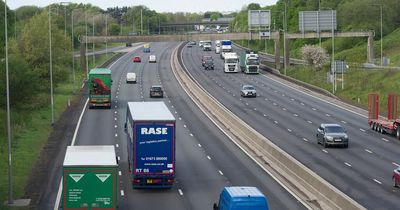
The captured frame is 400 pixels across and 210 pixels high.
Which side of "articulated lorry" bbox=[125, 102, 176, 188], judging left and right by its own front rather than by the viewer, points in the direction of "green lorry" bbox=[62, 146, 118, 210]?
back

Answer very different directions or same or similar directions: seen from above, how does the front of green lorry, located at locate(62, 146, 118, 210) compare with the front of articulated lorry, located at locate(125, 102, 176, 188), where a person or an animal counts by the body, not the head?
same or similar directions

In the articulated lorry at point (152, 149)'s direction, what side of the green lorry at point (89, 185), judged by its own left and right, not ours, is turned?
front

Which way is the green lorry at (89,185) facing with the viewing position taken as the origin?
facing away from the viewer

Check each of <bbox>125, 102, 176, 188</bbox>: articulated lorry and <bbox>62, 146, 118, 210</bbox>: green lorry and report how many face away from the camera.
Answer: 2

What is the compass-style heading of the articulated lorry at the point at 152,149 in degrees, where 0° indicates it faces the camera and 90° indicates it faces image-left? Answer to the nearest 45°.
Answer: approximately 180°
